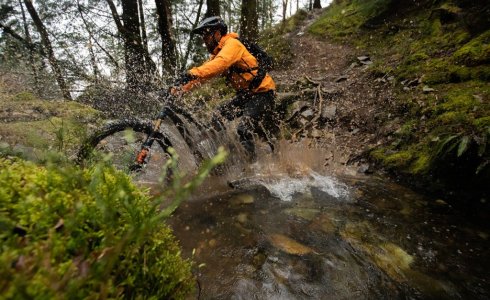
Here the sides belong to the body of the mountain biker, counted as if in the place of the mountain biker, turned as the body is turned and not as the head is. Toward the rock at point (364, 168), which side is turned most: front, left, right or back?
back

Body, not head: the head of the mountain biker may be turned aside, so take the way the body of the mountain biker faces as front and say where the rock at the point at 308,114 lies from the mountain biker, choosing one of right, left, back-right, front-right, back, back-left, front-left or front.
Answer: back-right

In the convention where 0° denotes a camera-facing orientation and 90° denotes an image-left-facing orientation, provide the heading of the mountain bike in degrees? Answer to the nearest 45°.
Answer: approximately 90°

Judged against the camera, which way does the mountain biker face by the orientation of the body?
to the viewer's left

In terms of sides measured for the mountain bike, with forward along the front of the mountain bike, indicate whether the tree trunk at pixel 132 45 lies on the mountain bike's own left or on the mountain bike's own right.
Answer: on the mountain bike's own right

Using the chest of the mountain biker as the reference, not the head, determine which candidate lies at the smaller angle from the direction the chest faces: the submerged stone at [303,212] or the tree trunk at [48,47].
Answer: the tree trunk

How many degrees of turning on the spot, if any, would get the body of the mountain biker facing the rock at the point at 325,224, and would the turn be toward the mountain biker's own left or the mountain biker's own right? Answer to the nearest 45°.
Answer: approximately 90° to the mountain biker's own left

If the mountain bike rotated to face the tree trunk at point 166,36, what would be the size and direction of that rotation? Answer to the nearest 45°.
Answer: approximately 90° to its right
